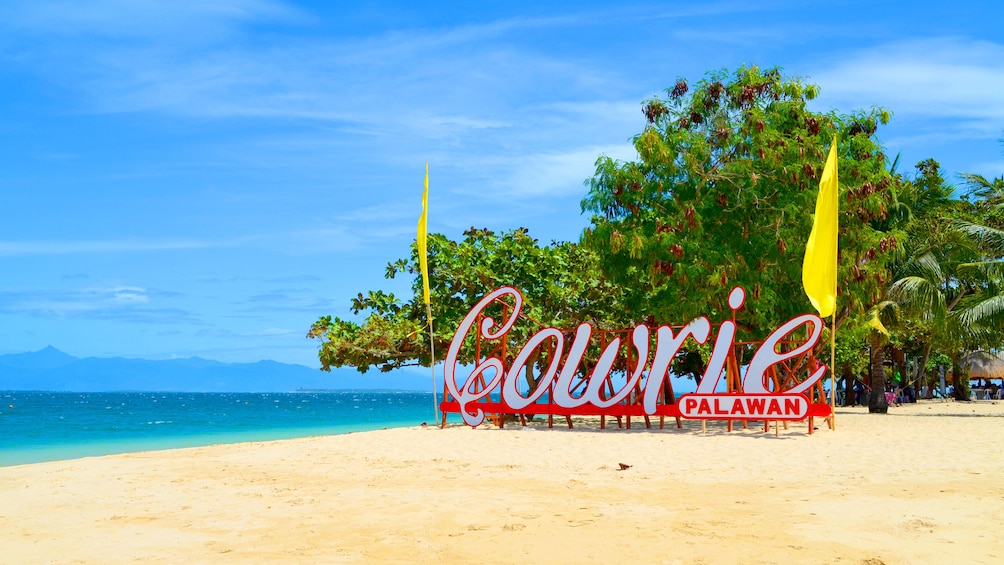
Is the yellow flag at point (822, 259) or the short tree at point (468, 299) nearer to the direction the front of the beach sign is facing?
the yellow flag

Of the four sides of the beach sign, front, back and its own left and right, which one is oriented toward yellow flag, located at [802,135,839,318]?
left

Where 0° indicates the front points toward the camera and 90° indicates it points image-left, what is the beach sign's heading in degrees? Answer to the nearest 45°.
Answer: approximately 0°

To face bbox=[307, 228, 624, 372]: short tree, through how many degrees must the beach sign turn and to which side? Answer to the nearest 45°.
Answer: approximately 135° to its right
